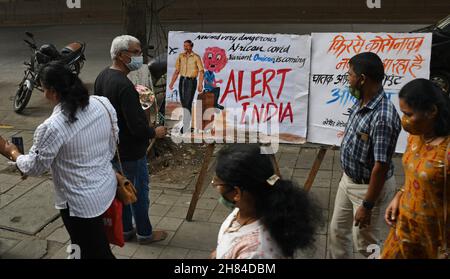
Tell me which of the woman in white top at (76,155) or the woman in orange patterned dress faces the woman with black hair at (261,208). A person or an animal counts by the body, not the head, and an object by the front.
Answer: the woman in orange patterned dress

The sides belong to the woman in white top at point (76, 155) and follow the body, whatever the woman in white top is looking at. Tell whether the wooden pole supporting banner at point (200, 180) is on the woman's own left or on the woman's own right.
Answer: on the woman's own right

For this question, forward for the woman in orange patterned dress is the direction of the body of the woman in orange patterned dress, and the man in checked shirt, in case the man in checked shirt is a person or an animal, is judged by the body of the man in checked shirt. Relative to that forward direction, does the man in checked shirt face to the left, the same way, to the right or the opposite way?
the same way

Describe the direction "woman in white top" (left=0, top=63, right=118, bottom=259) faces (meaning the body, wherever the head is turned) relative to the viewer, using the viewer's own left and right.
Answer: facing away from the viewer and to the left of the viewer

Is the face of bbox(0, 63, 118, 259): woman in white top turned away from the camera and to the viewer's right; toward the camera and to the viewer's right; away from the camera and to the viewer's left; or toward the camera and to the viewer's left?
away from the camera and to the viewer's left

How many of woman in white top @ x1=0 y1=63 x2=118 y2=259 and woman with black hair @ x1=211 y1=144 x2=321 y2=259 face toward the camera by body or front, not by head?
0

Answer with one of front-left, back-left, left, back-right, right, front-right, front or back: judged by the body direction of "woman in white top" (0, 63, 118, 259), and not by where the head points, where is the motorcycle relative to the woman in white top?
front-right

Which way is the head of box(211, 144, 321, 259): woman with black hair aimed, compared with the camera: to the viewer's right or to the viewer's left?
to the viewer's left

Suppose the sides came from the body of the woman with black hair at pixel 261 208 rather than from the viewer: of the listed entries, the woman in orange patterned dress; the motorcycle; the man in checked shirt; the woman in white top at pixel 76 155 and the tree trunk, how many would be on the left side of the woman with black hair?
0

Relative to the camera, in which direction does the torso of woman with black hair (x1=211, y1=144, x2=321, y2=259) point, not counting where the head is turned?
to the viewer's left

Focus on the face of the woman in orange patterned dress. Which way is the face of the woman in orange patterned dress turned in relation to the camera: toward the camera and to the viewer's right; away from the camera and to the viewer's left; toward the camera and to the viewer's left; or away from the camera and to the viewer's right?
toward the camera and to the viewer's left

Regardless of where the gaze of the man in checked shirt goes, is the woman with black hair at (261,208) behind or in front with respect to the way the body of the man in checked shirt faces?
in front

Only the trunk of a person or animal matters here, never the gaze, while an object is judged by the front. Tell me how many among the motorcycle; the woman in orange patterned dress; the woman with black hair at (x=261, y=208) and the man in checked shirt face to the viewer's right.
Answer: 0

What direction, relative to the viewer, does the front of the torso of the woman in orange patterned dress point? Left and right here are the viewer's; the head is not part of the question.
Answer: facing the viewer and to the left of the viewer
